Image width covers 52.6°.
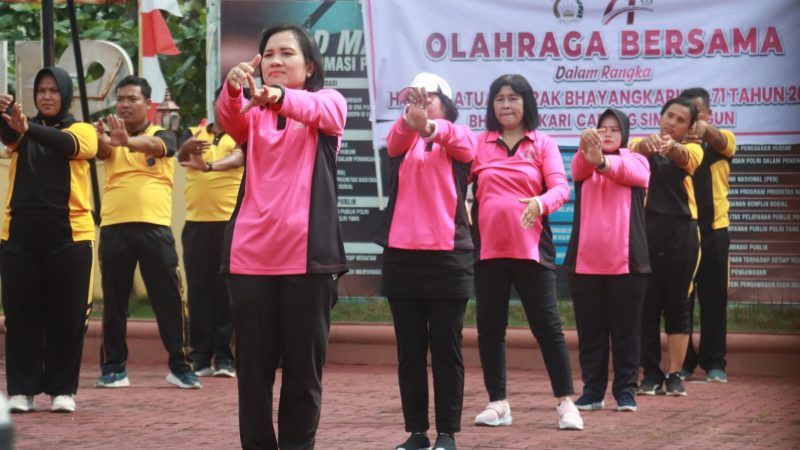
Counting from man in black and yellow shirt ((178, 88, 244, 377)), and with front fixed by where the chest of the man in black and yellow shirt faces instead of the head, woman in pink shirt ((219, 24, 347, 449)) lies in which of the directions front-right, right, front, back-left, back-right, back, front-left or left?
front

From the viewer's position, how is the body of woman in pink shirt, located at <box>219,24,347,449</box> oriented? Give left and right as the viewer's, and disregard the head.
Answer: facing the viewer and to the left of the viewer

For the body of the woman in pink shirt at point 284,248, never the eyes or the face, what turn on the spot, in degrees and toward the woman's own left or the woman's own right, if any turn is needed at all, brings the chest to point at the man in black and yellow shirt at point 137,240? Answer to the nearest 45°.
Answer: approximately 135° to the woman's own right

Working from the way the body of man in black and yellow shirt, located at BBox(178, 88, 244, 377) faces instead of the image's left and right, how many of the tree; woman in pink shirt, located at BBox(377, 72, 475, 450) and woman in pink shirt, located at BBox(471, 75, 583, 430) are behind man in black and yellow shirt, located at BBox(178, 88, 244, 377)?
1

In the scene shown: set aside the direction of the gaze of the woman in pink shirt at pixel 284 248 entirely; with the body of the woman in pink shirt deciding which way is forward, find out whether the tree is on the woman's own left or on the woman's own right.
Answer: on the woman's own right

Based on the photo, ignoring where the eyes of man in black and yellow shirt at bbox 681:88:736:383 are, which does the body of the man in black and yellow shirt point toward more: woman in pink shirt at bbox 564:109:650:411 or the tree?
the woman in pink shirt

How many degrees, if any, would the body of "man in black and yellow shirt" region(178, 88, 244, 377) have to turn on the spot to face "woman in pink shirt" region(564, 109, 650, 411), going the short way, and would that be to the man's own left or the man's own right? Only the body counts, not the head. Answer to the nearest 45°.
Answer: approximately 45° to the man's own left

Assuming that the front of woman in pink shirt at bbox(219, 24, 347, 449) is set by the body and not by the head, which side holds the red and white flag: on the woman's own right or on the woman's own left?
on the woman's own right

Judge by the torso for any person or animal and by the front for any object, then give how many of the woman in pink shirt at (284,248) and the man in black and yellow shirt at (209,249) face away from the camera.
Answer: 0
